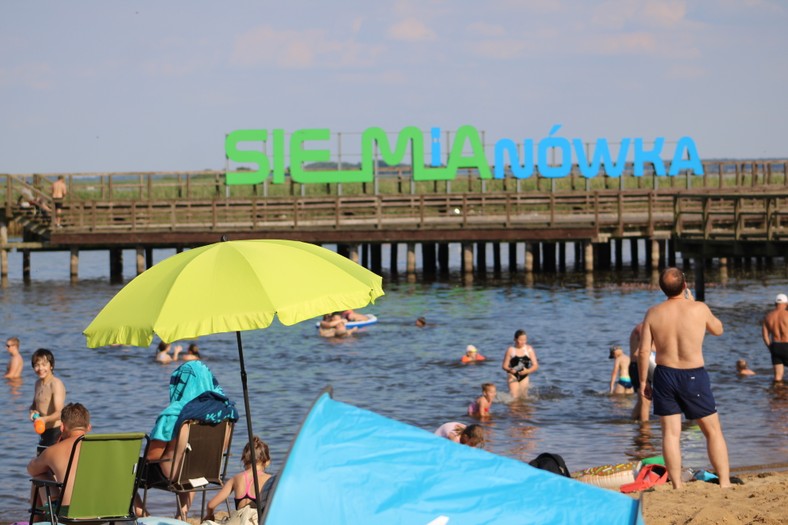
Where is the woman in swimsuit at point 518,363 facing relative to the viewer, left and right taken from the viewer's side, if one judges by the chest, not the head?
facing the viewer

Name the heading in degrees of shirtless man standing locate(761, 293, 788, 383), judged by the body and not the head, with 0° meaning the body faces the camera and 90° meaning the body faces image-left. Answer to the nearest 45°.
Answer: approximately 180°

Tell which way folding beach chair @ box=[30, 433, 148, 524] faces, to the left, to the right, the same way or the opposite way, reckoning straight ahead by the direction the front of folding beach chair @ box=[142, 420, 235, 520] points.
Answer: the same way

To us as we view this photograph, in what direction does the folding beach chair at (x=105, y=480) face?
facing away from the viewer and to the left of the viewer

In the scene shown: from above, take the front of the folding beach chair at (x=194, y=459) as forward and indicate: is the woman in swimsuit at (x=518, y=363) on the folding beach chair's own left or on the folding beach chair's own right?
on the folding beach chair's own right

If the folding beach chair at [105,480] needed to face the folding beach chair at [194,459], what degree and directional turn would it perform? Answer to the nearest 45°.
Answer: approximately 90° to its right

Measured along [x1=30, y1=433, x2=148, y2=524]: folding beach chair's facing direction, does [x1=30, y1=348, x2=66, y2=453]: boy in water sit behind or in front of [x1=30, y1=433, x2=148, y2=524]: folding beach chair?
in front

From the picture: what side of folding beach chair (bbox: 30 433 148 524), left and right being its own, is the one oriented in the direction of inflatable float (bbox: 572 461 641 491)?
right

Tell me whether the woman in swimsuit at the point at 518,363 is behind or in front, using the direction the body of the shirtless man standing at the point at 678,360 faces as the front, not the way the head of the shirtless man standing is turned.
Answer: in front

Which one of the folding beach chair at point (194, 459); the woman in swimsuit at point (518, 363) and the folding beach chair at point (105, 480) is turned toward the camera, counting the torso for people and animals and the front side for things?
the woman in swimsuit

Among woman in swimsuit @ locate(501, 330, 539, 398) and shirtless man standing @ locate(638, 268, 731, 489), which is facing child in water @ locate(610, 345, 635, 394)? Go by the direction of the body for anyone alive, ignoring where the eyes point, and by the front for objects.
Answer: the shirtless man standing

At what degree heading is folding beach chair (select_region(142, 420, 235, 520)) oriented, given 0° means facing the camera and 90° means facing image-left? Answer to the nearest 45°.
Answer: approximately 135°

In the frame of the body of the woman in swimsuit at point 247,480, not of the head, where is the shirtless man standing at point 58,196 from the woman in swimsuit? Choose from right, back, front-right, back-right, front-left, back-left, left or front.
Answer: front

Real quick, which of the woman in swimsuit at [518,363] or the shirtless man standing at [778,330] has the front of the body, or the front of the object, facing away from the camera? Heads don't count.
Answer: the shirtless man standing

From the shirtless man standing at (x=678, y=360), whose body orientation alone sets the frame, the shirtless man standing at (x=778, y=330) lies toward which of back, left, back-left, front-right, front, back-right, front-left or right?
front

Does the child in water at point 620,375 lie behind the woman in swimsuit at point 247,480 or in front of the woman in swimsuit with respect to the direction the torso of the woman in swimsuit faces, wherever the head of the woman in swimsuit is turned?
in front

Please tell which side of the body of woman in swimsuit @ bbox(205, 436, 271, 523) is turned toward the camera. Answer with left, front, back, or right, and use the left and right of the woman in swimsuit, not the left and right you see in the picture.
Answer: back

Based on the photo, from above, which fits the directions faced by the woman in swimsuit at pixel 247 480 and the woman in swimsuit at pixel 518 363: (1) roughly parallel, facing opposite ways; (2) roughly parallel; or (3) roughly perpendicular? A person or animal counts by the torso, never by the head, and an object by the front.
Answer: roughly parallel, facing opposite ways
